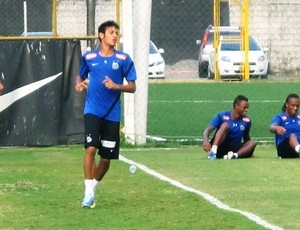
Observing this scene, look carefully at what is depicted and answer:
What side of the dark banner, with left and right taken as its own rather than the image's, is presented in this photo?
front

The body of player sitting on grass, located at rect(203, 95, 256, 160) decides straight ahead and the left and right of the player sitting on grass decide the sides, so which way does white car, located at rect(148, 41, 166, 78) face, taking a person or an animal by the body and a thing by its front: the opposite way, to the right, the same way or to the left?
the same way

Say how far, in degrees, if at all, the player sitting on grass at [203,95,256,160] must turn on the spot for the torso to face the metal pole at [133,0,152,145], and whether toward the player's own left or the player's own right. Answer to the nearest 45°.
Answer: approximately 135° to the player's own right

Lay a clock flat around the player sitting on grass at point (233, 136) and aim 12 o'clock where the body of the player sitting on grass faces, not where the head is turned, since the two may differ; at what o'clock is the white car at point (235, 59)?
The white car is roughly at 6 o'clock from the player sitting on grass.

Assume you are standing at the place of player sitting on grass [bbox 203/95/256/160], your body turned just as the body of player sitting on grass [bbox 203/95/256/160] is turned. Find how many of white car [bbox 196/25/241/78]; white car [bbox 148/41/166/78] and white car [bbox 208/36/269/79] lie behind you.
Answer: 3

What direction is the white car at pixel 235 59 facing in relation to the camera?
toward the camera

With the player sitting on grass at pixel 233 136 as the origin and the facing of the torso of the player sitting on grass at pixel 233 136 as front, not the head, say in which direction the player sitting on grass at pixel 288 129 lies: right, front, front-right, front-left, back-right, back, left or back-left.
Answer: left

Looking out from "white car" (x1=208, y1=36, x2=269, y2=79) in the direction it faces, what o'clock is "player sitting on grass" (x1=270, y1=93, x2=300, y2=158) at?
The player sitting on grass is roughly at 12 o'clock from the white car.

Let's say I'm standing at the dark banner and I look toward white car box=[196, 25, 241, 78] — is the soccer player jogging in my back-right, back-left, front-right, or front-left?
back-right

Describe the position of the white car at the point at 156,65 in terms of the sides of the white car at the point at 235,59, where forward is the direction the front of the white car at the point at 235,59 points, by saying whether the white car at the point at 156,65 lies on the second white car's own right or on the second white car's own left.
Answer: on the second white car's own right

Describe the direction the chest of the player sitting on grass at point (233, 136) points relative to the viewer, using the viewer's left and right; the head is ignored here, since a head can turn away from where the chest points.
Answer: facing the viewer

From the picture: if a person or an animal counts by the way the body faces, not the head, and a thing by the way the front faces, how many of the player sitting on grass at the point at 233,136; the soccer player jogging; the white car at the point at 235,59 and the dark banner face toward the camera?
4
